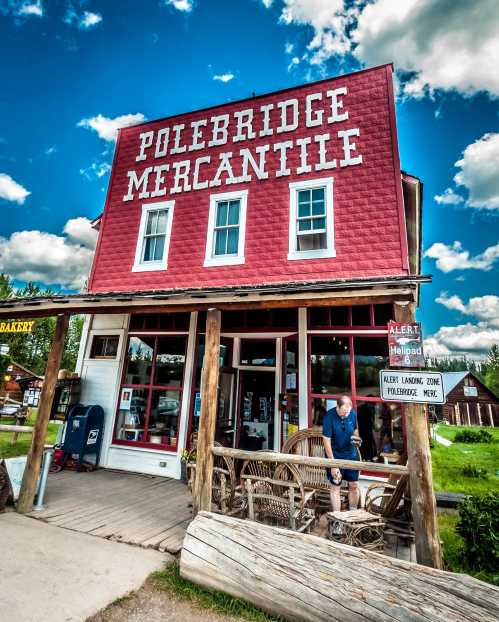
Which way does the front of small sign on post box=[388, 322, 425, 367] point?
toward the camera

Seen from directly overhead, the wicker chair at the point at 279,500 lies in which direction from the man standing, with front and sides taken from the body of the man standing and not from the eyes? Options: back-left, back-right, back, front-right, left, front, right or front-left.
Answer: front-right

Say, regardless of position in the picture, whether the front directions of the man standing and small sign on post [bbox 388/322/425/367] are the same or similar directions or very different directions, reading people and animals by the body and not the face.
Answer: same or similar directions

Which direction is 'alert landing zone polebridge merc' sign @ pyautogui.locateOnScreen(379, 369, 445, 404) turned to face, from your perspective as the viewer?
facing the viewer

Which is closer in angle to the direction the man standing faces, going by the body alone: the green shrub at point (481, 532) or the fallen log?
the fallen log

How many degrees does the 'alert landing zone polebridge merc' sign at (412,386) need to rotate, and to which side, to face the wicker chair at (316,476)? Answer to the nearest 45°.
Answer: approximately 135° to its right

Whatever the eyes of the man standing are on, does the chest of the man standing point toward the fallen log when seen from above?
yes

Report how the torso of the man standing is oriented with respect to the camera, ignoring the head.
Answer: toward the camera

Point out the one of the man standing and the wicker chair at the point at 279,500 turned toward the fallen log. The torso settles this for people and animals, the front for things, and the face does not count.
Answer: the man standing

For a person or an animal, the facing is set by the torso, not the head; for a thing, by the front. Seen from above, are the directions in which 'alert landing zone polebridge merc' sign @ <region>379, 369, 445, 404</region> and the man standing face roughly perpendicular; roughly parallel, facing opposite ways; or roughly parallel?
roughly parallel
